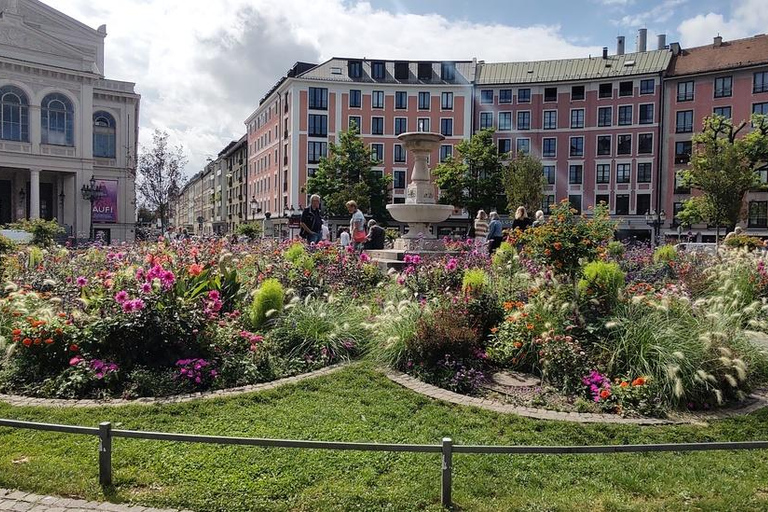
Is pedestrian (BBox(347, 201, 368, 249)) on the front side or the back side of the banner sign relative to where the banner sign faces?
on the front side

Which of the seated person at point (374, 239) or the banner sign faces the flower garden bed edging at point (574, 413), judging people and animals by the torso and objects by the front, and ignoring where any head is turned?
the banner sign

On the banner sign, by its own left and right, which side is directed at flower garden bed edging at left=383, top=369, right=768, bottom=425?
front

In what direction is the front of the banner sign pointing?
toward the camera

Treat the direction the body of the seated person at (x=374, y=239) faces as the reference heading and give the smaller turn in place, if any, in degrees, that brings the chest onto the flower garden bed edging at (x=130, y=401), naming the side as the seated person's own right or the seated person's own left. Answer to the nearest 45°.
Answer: approximately 90° to the seated person's own left

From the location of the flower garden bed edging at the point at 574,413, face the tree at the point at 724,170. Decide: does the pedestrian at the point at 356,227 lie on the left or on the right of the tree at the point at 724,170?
left

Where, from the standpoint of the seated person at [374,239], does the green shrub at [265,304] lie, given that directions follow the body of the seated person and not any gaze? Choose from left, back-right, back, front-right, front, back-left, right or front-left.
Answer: left

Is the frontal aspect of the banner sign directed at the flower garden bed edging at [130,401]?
yes

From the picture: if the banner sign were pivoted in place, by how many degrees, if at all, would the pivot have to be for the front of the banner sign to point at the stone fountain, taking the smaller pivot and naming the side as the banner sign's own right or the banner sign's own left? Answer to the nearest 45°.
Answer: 0° — it already faces it
